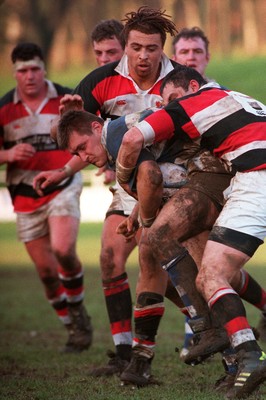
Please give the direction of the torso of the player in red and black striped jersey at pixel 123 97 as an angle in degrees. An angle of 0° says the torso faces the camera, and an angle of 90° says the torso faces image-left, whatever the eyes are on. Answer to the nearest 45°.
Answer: approximately 0°

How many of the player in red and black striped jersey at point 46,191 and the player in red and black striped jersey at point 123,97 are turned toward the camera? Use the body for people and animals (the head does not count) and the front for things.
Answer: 2

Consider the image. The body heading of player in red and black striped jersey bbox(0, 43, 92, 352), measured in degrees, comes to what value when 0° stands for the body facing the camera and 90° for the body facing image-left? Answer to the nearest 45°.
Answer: approximately 0°

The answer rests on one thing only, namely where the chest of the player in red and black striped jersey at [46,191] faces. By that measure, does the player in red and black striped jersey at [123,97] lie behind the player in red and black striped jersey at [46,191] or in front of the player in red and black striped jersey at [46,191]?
in front

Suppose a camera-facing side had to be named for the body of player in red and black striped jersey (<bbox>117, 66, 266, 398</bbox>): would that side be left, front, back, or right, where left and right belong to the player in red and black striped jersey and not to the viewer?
left

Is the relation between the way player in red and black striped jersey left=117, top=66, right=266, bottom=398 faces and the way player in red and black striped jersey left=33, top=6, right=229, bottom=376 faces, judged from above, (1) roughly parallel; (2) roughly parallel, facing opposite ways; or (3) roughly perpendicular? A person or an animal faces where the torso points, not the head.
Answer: roughly perpendicular

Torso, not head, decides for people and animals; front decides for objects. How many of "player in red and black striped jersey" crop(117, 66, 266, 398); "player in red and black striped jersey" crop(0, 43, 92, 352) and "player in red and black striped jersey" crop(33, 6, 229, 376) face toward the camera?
2

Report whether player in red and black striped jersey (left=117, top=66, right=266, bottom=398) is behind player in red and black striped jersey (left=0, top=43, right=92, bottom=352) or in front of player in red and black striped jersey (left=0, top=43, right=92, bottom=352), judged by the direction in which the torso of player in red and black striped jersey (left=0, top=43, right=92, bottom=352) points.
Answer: in front
